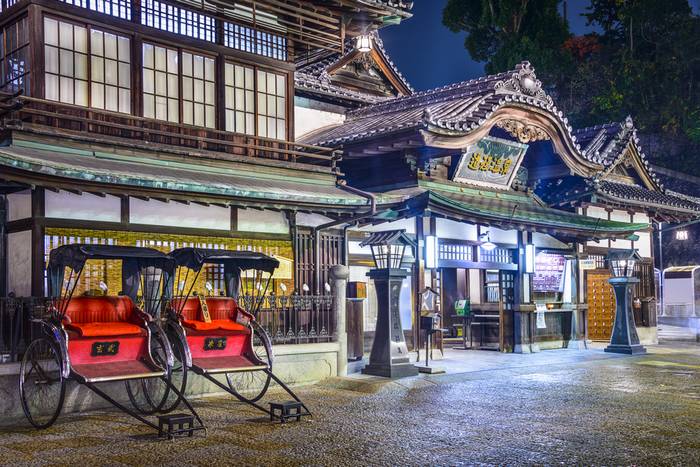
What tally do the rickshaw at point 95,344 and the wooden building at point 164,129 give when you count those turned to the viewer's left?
0

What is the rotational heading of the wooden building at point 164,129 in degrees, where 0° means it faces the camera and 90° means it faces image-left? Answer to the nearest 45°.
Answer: approximately 315°

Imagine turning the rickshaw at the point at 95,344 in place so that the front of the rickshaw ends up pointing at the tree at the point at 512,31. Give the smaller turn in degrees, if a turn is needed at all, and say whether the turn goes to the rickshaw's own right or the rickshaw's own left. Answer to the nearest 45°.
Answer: approximately 90° to the rickshaw's own left

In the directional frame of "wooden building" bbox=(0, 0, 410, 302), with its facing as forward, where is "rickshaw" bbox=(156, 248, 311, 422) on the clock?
The rickshaw is roughly at 1 o'clock from the wooden building.

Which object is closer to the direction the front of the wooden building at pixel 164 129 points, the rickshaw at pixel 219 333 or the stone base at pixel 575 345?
the rickshaw

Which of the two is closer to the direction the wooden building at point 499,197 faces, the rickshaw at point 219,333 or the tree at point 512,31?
the rickshaw

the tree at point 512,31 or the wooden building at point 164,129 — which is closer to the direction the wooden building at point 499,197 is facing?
the wooden building

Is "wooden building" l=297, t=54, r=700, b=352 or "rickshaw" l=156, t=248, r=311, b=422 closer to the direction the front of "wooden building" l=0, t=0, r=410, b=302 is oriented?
the rickshaw

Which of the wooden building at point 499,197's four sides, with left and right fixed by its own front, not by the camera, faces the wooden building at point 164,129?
right
